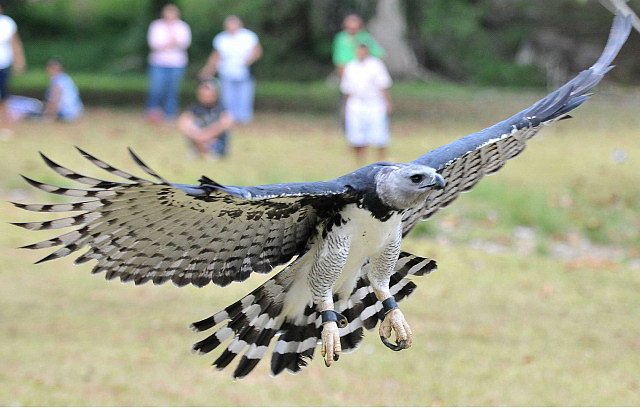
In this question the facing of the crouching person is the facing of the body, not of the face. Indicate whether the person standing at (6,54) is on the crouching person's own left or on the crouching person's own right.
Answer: on the crouching person's own right

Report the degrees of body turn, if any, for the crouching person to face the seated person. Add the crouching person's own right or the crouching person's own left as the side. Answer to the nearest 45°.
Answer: approximately 135° to the crouching person's own right

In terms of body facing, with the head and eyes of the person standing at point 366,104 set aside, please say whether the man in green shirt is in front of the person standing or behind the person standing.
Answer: behind

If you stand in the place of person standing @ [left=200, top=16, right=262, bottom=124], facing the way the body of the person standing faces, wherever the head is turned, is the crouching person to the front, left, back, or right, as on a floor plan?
front

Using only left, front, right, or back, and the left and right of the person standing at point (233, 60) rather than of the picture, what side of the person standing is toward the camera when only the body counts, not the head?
front

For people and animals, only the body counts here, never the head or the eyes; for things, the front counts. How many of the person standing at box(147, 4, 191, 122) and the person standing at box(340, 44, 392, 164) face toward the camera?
2

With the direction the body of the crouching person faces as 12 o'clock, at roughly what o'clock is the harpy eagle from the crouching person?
The harpy eagle is roughly at 12 o'clock from the crouching person.

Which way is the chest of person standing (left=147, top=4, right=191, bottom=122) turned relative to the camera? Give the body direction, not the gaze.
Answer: toward the camera

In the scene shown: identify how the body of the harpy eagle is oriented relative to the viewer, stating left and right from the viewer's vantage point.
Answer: facing the viewer and to the right of the viewer

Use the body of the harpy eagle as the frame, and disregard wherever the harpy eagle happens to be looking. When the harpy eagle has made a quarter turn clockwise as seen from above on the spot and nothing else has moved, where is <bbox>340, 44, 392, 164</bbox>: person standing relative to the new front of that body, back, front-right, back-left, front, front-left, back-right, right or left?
back-right

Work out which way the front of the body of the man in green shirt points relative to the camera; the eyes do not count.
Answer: toward the camera
